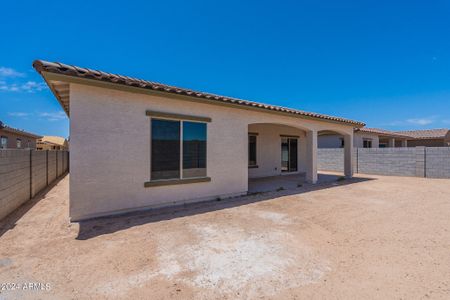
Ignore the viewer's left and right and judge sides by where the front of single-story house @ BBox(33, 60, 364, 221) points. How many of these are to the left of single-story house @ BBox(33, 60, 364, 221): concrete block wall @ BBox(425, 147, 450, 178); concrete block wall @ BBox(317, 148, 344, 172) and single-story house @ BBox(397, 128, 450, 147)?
0

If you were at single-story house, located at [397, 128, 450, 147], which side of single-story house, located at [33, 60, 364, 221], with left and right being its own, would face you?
right

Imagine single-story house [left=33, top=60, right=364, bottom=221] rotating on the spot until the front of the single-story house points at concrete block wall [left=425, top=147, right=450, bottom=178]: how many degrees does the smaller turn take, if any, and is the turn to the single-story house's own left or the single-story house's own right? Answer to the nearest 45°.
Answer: approximately 135° to the single-story house's own right

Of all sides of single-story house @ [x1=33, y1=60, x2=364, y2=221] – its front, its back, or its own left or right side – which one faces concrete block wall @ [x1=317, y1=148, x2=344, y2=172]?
right

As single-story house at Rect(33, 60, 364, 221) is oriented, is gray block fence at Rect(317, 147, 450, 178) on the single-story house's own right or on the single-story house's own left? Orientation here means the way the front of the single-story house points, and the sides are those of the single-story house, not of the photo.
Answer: on the single-story house's own right

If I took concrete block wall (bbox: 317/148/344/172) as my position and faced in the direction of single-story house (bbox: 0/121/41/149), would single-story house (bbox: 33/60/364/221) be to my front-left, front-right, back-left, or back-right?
front-left

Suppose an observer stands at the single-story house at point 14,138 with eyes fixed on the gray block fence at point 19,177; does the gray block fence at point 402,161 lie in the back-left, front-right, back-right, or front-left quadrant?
front-left

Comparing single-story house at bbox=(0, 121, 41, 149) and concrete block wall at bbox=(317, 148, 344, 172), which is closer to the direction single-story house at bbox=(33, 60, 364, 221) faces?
the single-story house

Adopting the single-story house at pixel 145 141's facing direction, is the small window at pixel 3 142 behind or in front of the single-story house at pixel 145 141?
in front

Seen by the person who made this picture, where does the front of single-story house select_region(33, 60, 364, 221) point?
facing away from the viewer and to the left of the viewer
